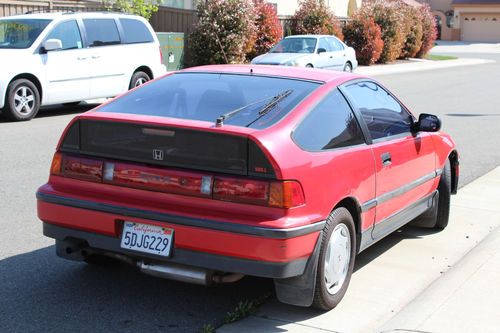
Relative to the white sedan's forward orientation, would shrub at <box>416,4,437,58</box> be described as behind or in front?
behind

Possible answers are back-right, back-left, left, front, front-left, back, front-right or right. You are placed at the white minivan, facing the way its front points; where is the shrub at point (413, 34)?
back

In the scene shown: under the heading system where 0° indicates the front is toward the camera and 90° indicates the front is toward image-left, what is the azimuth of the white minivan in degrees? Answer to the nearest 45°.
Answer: approximately 45°

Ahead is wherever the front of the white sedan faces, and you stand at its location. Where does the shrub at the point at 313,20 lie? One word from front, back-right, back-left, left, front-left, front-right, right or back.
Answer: back-right

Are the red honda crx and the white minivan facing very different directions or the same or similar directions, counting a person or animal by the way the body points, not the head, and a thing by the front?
very different directions

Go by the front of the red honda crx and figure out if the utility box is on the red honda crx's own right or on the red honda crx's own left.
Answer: on the red honda crx's own left

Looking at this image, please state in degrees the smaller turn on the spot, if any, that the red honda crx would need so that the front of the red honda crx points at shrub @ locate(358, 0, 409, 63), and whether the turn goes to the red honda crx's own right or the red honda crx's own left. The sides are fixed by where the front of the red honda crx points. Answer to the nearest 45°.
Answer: approximately 45° to the red honda crx's own left

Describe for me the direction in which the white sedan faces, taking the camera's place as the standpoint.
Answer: facing the viewer and to the left of the viewer

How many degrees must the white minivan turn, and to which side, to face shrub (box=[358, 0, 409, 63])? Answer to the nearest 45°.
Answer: approximately 180°

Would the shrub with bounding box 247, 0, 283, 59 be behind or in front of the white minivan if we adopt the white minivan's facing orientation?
behind

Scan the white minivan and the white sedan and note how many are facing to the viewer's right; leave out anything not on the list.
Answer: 0

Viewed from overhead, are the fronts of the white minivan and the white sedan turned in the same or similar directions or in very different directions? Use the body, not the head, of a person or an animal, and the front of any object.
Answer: same or similar directions

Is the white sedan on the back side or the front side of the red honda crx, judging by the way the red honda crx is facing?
on the front side

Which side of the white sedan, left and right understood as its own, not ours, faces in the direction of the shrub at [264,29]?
right

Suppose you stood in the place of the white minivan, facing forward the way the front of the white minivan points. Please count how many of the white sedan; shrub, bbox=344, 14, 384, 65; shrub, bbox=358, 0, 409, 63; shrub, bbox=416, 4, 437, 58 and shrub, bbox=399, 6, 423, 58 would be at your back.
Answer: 5

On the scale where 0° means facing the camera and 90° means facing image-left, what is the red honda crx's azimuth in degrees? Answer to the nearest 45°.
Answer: approximately 225°

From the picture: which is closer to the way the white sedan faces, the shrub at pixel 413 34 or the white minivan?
the white minivan

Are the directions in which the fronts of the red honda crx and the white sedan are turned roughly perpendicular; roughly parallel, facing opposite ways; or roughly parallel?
roughly parallel, facing opposite ways
